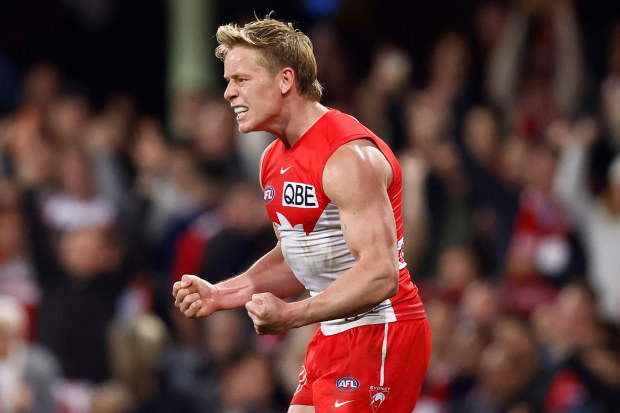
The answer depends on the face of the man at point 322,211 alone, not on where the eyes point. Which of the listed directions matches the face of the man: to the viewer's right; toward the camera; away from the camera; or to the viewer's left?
to the viewer's left

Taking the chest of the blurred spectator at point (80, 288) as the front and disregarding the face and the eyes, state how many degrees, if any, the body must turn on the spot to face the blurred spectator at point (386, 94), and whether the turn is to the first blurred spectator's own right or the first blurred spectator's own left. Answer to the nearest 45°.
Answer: approximately 90° to the first blurred spectator's own left

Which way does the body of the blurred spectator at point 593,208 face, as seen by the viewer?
toward the camera

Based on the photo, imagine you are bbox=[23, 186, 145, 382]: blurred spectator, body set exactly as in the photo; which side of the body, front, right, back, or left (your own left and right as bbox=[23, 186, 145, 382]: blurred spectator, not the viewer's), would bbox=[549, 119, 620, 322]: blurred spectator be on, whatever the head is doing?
left

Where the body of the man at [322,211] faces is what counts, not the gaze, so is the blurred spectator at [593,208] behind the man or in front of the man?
behind

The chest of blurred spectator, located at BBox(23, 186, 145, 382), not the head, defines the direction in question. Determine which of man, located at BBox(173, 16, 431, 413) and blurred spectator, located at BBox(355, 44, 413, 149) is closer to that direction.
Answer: the man

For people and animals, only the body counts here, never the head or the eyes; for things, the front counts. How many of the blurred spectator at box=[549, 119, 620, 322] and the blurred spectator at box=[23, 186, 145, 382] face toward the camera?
2

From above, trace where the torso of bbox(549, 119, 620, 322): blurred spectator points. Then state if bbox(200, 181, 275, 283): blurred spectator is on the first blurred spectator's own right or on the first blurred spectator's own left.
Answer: on the first blurred spectator's own right

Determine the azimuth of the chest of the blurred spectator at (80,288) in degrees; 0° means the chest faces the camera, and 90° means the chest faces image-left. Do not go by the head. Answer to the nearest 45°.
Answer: approximately 0°

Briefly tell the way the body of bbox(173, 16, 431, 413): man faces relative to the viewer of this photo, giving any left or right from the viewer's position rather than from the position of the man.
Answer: facing the viewer and to the left of the viewer

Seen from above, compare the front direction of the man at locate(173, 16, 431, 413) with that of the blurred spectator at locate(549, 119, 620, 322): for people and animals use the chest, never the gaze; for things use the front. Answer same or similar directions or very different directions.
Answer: same or similar directions
